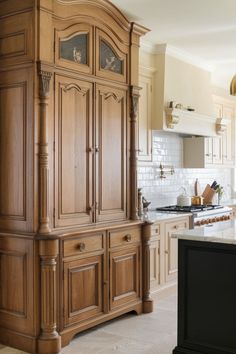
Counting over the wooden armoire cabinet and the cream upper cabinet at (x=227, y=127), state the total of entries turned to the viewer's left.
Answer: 0

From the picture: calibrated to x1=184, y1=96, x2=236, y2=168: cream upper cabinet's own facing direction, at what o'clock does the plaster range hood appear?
The plaster range hood is roughly at 2 o'clock from the cream upper cabinet.

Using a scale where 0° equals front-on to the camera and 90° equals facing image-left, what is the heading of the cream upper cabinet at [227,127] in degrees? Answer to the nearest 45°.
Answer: approximately 315°

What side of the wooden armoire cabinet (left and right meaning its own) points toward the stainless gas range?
left

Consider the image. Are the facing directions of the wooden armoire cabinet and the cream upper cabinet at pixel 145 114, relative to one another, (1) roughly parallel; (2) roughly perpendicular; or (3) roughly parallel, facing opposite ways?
roughly parallel

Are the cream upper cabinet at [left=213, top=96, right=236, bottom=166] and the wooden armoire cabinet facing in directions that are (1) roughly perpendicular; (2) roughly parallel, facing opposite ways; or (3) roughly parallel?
roughly parallel

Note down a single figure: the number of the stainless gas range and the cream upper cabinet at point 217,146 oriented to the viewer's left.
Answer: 0

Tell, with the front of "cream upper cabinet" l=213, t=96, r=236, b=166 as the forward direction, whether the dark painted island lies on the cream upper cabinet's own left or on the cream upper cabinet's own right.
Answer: on the cream upper cabinet's own right
